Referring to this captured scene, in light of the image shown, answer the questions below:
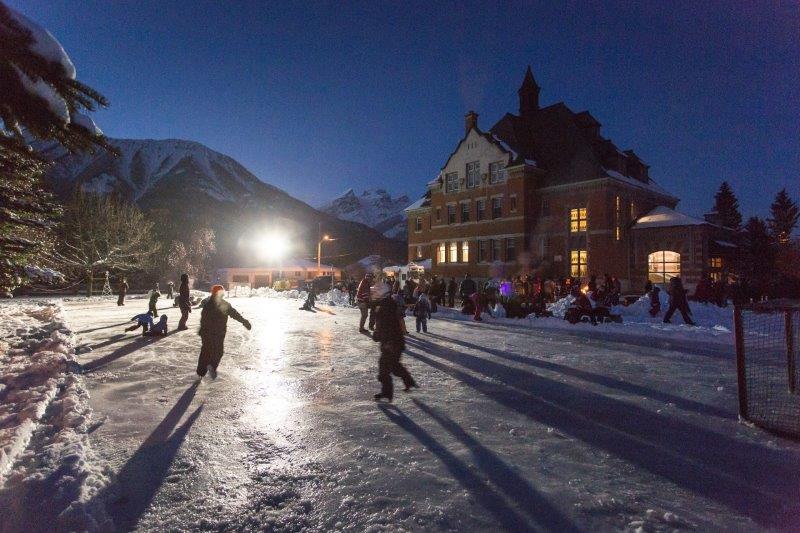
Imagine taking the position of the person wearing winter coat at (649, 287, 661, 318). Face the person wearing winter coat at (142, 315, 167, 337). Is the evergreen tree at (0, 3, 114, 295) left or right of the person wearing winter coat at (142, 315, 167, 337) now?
left

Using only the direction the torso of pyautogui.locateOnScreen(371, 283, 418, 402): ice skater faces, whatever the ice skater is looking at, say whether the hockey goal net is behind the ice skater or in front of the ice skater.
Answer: behind

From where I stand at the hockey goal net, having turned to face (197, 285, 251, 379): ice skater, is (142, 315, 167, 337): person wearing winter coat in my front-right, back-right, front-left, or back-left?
front-right

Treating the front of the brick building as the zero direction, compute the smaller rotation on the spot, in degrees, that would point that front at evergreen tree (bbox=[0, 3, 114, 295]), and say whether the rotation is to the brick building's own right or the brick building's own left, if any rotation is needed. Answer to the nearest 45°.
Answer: approximately 45° to the brick building's own left

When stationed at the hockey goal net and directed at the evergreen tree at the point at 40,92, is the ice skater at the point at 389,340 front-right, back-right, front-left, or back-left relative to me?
front-right
